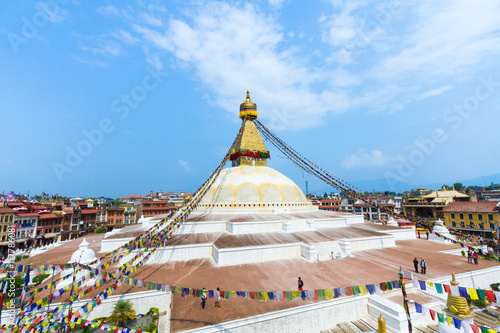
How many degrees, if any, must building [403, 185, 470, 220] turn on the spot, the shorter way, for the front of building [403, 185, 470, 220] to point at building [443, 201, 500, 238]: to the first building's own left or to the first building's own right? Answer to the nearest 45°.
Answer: approximately 90° to the first building's own left

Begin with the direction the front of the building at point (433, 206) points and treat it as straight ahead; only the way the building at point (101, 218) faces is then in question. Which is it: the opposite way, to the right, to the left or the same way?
the opposite way

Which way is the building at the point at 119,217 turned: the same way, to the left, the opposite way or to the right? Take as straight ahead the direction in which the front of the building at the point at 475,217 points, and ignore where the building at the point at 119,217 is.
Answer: the opposite way

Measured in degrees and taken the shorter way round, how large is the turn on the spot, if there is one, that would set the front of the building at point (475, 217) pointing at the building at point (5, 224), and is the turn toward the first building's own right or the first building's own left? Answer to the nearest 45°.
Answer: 0° — it already faces it

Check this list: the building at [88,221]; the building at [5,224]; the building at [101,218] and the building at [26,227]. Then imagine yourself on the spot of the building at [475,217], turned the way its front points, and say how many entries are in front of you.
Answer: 4

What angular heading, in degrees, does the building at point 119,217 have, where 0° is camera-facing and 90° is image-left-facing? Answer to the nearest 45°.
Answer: approximately 315°

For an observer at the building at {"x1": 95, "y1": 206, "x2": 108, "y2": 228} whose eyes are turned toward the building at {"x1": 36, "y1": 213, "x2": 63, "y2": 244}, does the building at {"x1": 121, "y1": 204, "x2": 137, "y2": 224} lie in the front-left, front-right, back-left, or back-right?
back-left

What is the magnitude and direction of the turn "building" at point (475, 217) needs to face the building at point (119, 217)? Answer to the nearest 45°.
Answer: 0° — it already faces it

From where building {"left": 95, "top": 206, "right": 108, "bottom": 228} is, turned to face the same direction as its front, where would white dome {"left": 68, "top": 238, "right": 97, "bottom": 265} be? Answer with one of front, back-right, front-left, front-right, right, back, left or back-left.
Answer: front-right

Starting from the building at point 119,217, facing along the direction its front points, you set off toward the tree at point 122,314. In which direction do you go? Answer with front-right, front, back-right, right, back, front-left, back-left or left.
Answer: front-right

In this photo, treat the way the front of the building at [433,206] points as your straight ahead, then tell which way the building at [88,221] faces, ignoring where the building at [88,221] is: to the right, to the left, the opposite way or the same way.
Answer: the opposite way

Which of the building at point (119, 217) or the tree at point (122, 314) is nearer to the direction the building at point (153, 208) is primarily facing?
the tree

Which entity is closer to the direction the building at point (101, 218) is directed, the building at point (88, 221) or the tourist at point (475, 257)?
the tourist

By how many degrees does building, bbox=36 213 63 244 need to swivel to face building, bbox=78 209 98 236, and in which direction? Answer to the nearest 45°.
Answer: approximately 90° to its left
